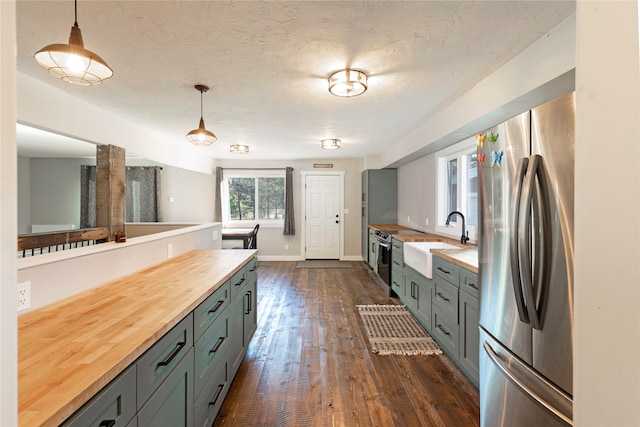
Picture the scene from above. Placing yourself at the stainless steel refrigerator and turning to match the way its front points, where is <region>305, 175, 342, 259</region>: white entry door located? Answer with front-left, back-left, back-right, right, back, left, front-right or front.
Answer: right

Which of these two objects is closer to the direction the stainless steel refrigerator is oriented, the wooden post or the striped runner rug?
the wooden post

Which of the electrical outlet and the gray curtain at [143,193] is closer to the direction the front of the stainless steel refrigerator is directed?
the electrical outlet

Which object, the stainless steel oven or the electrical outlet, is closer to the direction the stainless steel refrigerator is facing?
the electrical outlet

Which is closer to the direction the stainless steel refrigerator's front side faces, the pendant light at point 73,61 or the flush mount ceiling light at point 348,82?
the pendant light

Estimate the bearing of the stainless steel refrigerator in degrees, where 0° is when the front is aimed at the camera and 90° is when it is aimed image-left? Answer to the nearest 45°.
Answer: approximately 45°

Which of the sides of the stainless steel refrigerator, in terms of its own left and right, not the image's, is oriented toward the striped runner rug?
right

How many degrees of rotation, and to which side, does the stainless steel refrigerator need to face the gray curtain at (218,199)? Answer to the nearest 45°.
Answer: approximately 90° to its right

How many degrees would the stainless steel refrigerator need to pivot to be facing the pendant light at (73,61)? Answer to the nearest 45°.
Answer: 0° — it already faces it

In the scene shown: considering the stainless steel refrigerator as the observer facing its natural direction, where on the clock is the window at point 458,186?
The window is roughly at 4 o'clock from the stainless steel refrigerator.

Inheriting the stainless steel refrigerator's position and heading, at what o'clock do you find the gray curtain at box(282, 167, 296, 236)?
The gray curtain is roughly at 3 o'clock from the stainless steel refrigerator.

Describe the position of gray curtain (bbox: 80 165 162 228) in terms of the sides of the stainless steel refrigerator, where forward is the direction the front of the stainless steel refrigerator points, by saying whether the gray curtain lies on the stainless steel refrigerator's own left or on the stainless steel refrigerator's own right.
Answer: on the stainless steel refrigerator's own right

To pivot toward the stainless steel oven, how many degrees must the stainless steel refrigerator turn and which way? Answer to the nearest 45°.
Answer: approximately 90° to its right

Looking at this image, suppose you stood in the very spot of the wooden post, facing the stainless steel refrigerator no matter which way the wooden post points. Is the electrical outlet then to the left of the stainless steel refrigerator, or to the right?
right

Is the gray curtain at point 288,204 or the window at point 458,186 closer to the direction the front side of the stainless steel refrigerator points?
the gray curtain

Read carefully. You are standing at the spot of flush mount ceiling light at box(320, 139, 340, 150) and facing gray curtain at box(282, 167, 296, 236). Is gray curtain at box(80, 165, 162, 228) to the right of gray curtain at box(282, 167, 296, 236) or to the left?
left

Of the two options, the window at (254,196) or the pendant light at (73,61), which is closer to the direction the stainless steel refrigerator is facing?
the pendant light

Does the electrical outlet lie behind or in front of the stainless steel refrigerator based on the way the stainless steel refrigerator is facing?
in front
